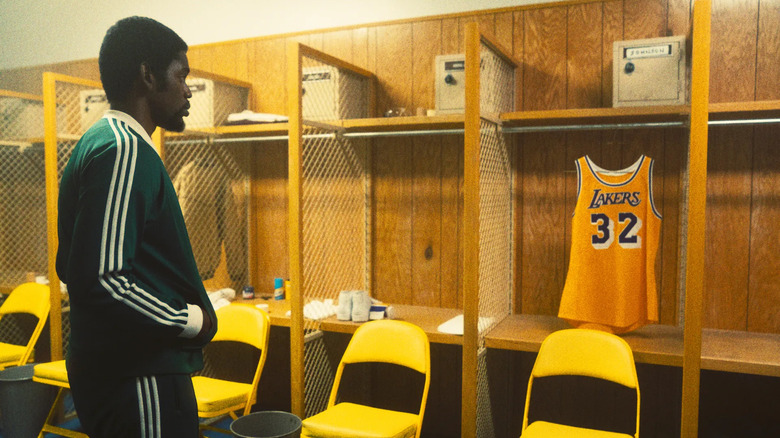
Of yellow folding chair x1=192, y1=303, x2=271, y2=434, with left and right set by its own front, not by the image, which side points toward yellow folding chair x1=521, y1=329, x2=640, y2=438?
left

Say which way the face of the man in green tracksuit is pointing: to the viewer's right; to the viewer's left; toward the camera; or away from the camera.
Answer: to the viewer's right

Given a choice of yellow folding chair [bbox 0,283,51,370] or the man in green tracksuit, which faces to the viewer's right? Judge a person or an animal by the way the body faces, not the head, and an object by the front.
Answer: the man in green tracksuit

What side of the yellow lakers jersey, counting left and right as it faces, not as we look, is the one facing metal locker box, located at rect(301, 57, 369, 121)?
right

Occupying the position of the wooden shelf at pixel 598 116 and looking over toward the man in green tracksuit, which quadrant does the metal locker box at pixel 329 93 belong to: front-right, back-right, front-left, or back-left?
front-right

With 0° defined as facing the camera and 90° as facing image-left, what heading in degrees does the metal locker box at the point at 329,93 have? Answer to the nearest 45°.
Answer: approximately 45°

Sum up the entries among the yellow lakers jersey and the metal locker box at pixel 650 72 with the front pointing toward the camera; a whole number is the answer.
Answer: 2

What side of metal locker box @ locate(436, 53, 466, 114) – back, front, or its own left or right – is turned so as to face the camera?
front

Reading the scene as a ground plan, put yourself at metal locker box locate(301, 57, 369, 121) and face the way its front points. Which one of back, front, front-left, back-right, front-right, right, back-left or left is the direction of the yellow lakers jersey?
left

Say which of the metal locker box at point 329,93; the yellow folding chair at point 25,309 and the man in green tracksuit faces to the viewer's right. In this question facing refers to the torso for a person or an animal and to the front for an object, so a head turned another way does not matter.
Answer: the man in green tracksuit

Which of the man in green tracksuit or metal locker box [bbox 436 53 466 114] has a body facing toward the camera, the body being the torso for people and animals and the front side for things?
the metal locker box

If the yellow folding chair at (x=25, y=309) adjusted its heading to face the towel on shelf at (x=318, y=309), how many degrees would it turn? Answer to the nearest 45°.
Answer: approximately 90° to its left

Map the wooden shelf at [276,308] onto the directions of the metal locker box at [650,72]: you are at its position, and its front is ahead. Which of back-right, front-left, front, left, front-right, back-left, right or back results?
right

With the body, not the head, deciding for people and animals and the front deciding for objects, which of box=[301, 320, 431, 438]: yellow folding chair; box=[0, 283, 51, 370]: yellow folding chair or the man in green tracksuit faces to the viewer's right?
the man in green tracksuit

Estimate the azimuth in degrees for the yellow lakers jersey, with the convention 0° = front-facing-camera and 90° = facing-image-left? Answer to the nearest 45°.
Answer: approximately 0°
